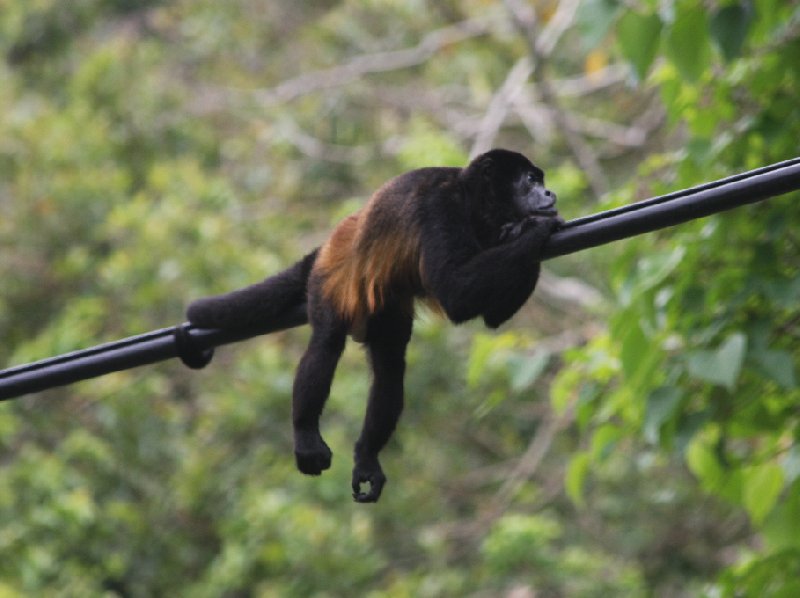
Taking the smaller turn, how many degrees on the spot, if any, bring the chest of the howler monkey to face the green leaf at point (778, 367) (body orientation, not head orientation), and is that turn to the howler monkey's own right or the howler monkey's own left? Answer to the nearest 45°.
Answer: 0° — it already faces it

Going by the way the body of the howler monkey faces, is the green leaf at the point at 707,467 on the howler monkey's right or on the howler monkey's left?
on the howler monkey's left

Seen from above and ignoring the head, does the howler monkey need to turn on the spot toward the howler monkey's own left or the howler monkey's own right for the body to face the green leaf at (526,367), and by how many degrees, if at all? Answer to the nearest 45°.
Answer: approximately 45° to the howler monkey's own left

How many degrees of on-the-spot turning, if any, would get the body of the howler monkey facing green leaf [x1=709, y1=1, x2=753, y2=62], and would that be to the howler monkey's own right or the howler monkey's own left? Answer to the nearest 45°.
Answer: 0° — it already faces it

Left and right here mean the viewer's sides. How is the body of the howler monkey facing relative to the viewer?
facing to the right of the viewer
